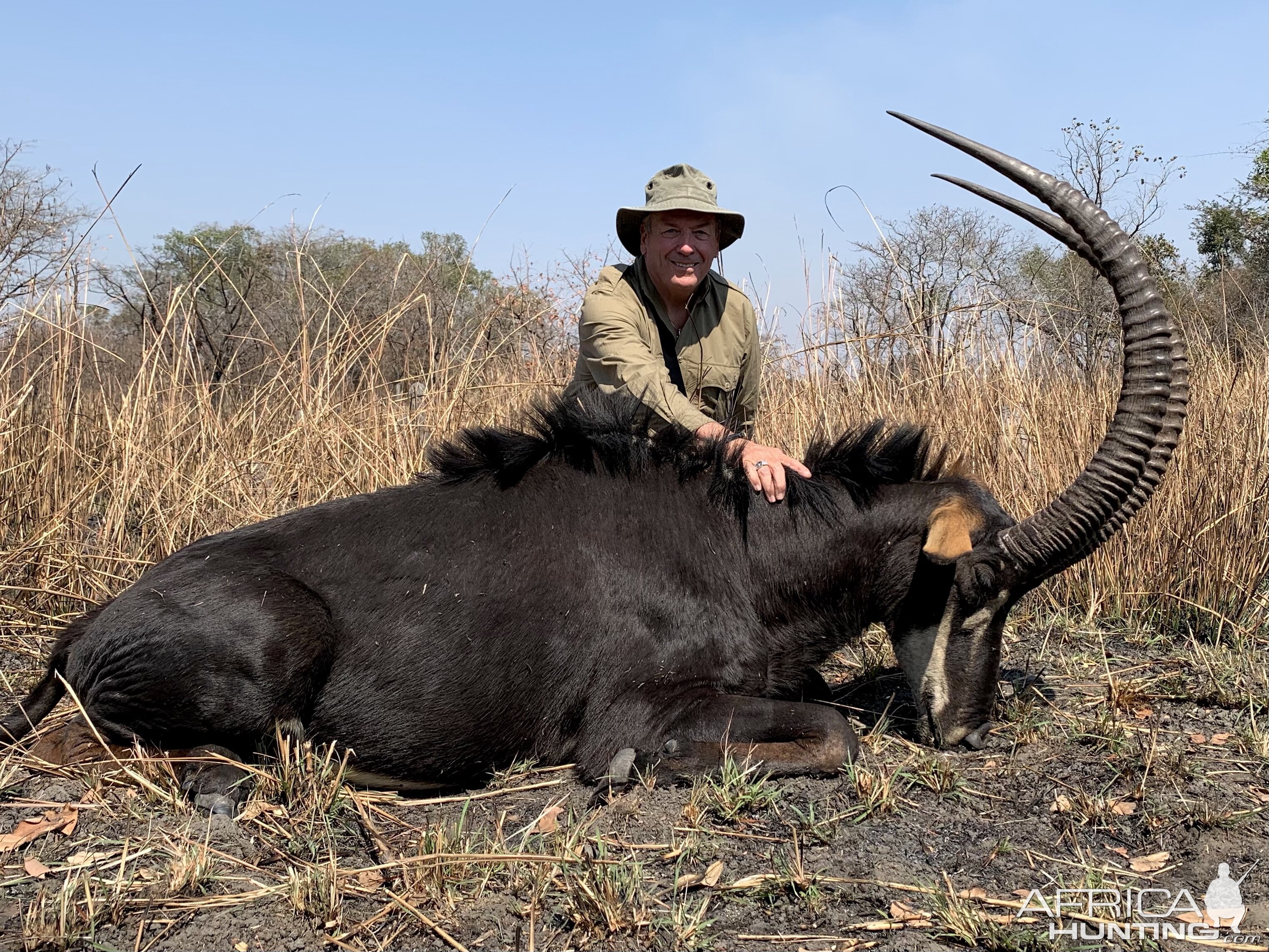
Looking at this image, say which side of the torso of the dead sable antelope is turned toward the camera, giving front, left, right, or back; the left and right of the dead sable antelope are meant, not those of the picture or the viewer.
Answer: right

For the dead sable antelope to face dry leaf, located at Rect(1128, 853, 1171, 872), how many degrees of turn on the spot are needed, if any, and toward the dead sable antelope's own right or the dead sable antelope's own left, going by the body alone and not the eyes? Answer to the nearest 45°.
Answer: approximately 45° to the dead sable antelope's own right

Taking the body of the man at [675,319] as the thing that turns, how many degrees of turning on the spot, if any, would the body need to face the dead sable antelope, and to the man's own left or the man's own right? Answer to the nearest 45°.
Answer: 0° — they already face it

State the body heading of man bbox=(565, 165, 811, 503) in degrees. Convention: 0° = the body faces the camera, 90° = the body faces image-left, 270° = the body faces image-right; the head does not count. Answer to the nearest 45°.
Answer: approximately 0°

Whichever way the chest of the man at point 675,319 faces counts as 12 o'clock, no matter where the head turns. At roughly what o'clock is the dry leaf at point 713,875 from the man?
The dry leaf is roughly at 12 o'clock from the man.

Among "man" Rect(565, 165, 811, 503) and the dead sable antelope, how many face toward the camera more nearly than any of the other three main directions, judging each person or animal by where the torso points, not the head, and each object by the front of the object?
1

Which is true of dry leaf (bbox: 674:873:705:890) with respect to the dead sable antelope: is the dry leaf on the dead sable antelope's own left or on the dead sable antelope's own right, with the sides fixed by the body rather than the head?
on the dead sable antelope's own right

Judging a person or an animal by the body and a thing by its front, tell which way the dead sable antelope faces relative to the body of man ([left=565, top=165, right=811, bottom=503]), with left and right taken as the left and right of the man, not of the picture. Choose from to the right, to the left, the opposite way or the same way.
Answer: to the left

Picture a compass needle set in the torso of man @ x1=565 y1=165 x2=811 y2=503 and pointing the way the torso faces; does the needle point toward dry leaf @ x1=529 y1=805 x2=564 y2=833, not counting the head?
yes
